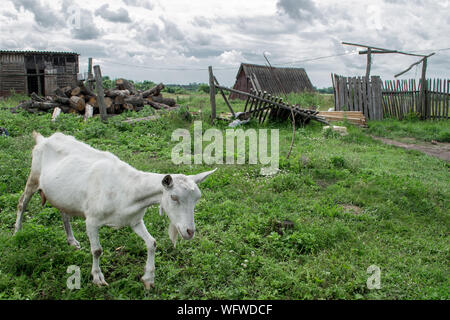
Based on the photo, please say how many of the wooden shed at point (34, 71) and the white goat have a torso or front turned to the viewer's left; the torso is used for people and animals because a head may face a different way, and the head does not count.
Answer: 0

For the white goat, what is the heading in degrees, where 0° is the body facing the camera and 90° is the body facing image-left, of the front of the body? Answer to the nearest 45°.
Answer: approximately 315°

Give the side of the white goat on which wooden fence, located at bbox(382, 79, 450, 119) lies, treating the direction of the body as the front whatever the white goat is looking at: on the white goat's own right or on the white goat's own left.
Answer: on the white goat's own left

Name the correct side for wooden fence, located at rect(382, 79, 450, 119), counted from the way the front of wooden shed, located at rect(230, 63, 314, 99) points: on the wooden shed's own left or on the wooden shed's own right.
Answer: on the wooden shed's own left

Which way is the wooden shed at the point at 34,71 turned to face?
toward the camera

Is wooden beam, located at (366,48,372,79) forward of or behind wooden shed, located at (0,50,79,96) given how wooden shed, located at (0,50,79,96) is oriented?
forward

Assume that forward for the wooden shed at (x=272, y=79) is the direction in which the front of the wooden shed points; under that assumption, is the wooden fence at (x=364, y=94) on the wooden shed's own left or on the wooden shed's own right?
on the wooden shed's own left

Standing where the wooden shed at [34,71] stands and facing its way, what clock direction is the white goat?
The white goat is roughly at 12 o'clock from the wooden shed.

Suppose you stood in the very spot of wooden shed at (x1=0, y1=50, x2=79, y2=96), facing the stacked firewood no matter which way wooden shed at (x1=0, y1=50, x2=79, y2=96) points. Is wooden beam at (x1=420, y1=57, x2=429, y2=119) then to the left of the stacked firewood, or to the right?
left

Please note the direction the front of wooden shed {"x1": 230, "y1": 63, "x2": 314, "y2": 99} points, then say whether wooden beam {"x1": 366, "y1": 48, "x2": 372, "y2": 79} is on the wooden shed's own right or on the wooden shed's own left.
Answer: on the wooden shed's own left

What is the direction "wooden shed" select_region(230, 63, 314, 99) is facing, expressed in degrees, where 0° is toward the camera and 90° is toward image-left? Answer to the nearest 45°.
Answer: approximately 45°

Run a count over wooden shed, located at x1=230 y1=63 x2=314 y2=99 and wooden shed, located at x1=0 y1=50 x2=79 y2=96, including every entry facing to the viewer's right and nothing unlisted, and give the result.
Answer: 0

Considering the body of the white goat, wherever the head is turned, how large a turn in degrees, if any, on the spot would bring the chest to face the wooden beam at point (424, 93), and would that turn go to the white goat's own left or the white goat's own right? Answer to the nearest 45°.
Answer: approximately 90° to the white goat's own left
